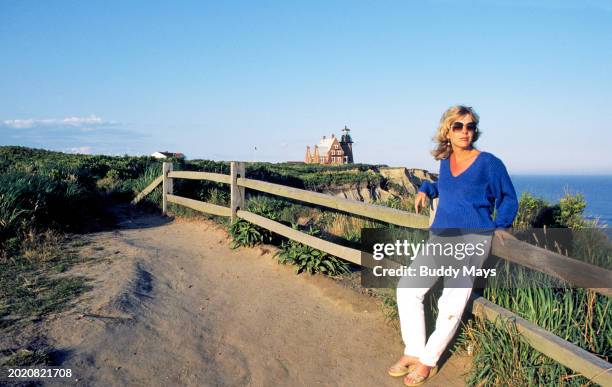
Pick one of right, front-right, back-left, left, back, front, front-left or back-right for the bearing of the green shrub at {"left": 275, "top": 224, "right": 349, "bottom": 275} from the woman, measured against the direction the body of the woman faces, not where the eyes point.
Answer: right

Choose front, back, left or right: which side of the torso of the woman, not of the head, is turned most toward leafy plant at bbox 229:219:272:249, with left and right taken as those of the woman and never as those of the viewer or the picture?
right

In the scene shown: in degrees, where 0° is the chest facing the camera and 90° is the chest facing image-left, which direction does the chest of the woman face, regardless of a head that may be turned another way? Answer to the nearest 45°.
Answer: approximately 45°
